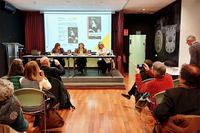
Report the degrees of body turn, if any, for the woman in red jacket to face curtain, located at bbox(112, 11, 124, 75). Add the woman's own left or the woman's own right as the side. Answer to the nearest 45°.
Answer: approximately 45° to the woman's own right

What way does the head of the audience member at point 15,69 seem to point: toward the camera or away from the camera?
away from the camera

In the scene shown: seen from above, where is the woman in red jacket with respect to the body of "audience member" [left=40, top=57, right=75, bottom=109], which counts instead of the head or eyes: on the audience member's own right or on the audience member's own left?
on the audience member's own right

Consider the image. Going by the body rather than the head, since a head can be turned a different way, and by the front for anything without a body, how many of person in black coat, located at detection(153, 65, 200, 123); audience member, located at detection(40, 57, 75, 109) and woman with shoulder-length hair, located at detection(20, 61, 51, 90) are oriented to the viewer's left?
0

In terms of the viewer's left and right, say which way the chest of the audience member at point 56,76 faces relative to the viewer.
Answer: facing away from the viewer and to the right of the viewer

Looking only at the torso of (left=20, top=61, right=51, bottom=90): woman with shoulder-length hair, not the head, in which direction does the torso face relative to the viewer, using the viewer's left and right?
facing away from the viewer and to the right of the viewer

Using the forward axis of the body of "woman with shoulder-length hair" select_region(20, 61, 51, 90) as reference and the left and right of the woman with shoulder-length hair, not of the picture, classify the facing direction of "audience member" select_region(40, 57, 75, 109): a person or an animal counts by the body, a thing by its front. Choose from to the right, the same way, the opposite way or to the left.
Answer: the same way

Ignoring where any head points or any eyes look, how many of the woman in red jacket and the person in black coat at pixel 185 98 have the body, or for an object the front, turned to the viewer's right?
0

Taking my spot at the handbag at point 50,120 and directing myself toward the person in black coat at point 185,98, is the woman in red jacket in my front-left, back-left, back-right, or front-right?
front-left

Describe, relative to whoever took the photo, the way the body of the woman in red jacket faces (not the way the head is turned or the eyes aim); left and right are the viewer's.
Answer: facing away from the viewer and to the left of the viewer

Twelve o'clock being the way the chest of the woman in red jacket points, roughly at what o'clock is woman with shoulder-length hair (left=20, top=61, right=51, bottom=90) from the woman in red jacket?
The woman with shoulder-length hair is roughly at 10 o'clock from the woman in red jacket.

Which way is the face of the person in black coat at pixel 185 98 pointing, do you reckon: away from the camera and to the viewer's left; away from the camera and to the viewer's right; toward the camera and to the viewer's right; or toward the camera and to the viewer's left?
away from the camera and to the viewer's left

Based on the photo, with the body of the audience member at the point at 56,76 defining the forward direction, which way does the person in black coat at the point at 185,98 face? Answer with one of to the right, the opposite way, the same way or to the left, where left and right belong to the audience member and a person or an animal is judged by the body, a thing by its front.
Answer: the same way

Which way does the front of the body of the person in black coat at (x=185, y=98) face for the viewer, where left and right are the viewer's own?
facing away from the viewer

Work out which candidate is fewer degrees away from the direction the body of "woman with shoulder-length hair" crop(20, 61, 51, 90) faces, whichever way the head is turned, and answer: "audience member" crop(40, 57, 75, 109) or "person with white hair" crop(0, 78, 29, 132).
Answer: the audience member
